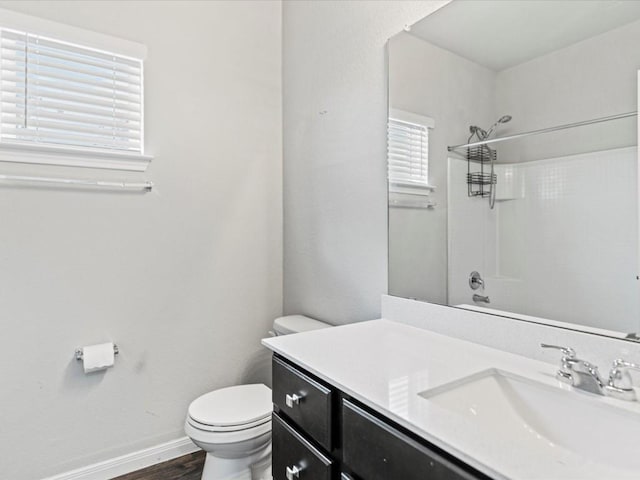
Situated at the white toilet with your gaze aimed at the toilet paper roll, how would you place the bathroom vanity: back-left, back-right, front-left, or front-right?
back-left

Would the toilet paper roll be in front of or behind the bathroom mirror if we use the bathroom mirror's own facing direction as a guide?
in front

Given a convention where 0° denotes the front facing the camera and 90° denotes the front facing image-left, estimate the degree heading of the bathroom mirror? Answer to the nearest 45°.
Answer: approximately 45°

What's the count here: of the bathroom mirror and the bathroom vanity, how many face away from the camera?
0
